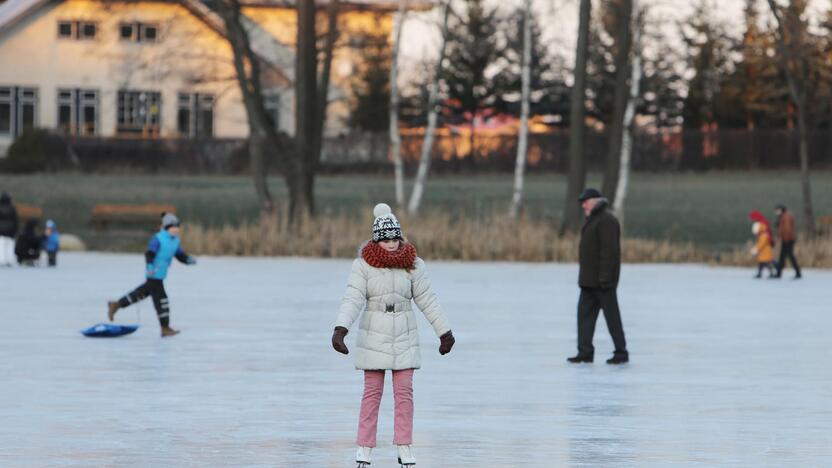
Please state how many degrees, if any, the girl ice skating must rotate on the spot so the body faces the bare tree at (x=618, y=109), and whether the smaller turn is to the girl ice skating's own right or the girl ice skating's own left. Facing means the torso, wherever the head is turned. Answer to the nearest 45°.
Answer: approximately 180°

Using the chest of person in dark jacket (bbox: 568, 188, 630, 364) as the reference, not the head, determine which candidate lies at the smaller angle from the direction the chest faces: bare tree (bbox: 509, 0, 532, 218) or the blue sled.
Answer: the blue sled

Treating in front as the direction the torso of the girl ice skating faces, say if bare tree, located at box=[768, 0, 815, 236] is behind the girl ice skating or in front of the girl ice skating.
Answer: behind

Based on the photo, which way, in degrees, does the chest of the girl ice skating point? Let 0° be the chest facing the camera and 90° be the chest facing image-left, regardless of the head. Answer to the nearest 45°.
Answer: approximately 0°
